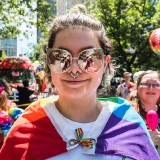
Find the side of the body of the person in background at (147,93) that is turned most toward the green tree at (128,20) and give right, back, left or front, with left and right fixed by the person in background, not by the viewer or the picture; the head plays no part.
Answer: back

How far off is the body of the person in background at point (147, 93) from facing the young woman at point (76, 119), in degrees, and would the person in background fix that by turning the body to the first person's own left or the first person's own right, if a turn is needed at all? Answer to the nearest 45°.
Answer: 0° — they already face them

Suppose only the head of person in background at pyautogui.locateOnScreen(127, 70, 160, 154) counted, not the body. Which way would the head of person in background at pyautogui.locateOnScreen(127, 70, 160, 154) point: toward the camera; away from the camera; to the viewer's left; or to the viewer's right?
toward the camera

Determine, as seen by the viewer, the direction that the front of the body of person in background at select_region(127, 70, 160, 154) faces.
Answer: toward the camera

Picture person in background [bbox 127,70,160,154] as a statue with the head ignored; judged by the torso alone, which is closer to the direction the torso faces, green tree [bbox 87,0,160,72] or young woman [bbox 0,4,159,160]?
the young woman

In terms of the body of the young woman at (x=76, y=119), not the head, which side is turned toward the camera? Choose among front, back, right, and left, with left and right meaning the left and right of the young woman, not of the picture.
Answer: front

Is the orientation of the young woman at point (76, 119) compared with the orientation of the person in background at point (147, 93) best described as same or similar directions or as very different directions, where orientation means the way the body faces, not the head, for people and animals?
same or similar directions

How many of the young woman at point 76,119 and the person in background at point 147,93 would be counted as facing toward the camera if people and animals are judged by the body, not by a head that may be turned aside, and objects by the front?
2

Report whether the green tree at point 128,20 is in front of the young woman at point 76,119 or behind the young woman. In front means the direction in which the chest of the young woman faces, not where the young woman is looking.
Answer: behind

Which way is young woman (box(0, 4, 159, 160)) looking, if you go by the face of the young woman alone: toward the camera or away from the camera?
toward the camera
